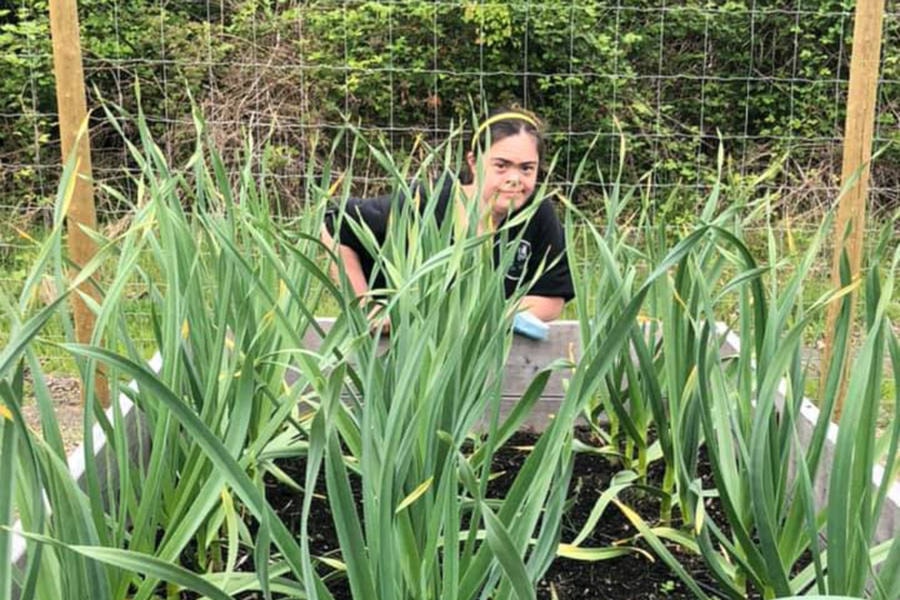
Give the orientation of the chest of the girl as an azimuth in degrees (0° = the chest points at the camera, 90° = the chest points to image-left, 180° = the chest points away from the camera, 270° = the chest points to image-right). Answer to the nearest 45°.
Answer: approximately 0°

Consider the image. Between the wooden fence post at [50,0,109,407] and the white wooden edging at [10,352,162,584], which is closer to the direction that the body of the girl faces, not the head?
the white wooden edging

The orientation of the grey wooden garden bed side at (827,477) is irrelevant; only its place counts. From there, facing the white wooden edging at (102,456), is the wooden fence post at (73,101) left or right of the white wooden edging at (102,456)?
right

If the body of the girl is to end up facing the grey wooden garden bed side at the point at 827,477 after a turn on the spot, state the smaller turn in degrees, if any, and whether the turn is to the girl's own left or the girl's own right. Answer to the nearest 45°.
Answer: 0° — they already face it

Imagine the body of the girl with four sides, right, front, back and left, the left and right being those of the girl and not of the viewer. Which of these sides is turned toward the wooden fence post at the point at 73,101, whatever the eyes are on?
right
